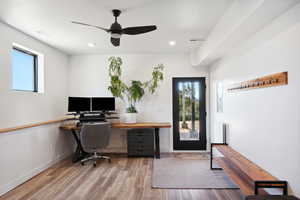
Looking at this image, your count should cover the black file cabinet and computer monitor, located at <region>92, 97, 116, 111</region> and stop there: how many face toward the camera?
2

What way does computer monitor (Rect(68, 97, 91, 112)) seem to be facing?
toward the camera

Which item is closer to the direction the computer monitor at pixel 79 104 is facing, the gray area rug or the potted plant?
the gray area rug

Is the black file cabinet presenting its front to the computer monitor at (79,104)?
no

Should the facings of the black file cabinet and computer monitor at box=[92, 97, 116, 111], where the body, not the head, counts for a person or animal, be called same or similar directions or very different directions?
same or similar directions

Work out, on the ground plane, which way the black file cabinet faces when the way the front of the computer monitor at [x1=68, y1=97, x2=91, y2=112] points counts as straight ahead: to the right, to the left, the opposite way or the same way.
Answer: the same way

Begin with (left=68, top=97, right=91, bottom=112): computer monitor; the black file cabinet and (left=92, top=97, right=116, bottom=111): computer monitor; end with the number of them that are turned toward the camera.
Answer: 3

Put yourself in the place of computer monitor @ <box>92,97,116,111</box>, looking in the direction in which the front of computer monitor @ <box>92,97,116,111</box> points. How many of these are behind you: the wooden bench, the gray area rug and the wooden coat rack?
0

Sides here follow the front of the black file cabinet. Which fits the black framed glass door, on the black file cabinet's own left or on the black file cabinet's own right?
on the black file cabinet's own left

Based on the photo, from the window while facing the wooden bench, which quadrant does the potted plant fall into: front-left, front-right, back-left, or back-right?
front-left

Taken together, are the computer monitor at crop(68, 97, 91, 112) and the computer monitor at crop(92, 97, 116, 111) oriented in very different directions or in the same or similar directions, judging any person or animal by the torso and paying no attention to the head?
same or similar directions

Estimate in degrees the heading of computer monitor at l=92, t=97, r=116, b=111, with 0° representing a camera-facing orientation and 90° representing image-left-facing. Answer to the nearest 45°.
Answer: approximately 0°

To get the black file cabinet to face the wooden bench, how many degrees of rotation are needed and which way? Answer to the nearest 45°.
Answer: approximately 45° to its left

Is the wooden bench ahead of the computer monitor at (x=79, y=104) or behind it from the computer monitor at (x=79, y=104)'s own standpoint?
ahead

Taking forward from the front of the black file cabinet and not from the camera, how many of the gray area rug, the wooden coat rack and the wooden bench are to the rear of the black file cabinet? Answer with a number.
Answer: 0
